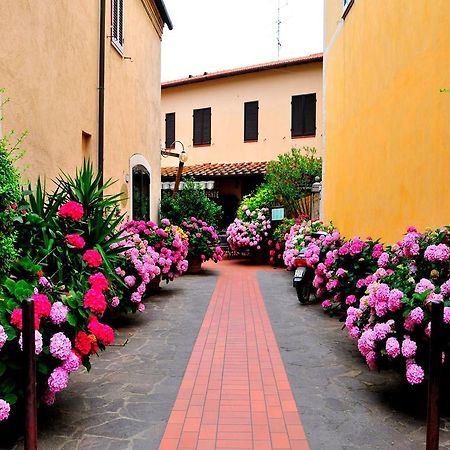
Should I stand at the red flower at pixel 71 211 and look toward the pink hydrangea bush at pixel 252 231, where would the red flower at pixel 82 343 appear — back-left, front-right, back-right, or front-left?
back-right

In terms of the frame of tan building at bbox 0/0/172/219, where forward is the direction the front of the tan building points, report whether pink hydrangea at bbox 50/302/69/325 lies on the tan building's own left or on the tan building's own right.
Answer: on the tan building's own right

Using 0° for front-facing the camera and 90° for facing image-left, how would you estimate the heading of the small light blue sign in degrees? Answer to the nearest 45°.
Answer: approximately 0°

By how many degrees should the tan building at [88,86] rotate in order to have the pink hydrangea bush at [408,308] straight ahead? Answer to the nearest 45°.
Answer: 0° — it already faces it

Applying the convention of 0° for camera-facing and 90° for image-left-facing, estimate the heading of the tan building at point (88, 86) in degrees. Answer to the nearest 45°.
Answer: approximately 315°

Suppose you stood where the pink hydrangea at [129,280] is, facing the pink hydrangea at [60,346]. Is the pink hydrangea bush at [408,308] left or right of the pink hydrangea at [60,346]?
left

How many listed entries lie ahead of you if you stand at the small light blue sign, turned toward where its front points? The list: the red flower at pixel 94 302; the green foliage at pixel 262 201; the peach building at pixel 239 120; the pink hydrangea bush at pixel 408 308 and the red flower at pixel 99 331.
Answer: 3
